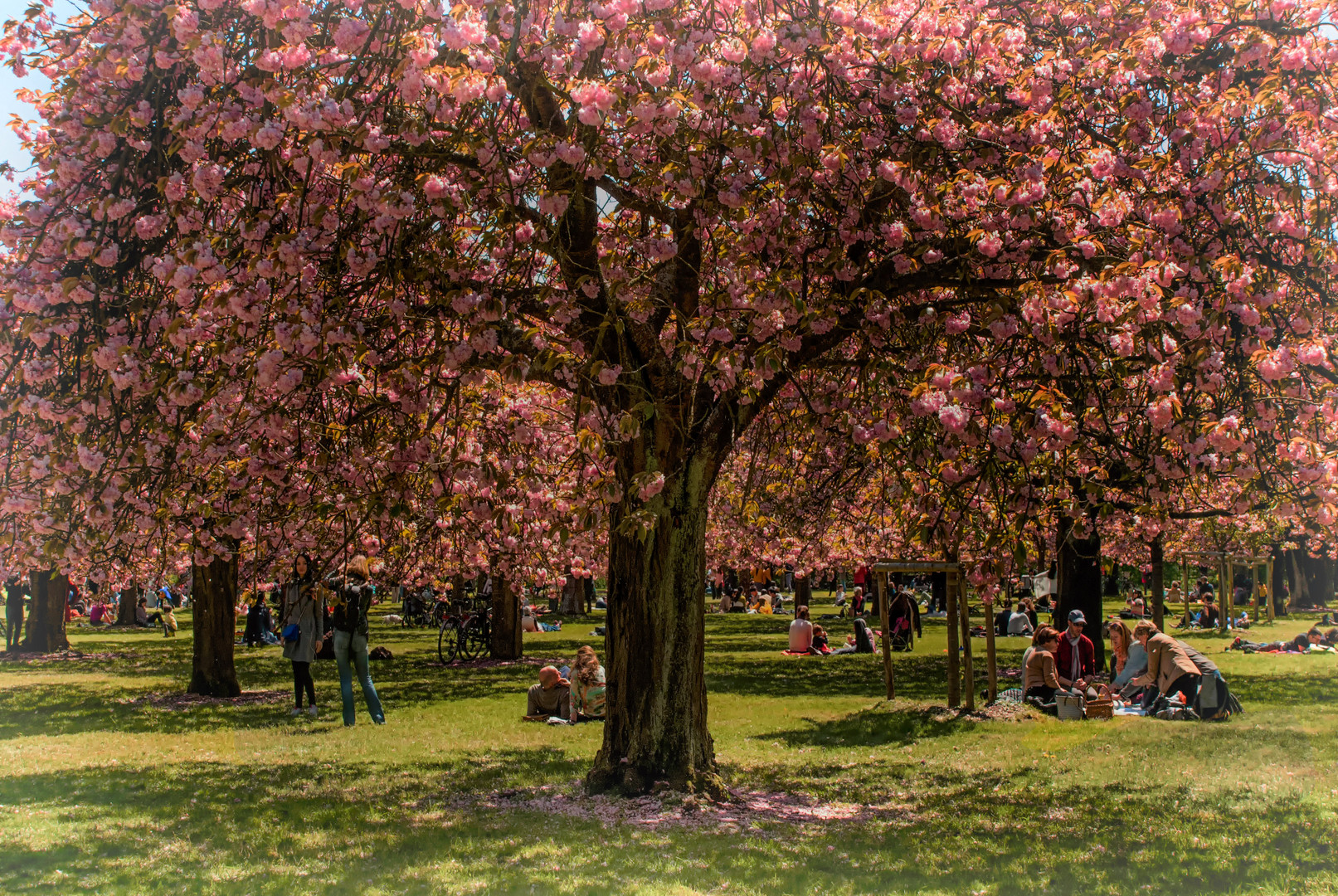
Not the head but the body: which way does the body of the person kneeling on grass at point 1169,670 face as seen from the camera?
to the viewer's left

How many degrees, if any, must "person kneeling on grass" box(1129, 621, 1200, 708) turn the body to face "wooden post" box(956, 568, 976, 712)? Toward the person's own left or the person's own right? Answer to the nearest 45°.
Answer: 0° — they already face it

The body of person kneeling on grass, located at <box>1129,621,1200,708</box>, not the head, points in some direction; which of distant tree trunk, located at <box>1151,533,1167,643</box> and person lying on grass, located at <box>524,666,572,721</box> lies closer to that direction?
the person lying on grass

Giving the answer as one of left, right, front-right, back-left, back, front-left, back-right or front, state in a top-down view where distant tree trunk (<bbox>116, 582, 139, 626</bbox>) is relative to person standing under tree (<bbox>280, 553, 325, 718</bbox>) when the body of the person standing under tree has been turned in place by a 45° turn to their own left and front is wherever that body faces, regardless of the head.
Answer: back-left

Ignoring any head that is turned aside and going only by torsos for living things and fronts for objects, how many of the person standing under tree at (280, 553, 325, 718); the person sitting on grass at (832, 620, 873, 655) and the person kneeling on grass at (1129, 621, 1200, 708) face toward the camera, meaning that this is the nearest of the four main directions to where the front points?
1

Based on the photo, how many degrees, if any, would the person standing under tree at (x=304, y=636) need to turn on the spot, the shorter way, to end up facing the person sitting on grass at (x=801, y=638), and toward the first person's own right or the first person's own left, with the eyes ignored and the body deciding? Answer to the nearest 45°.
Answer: approximately 135° to the first person's own left

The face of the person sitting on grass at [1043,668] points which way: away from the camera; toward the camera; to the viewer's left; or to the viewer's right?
to the viewer's right
